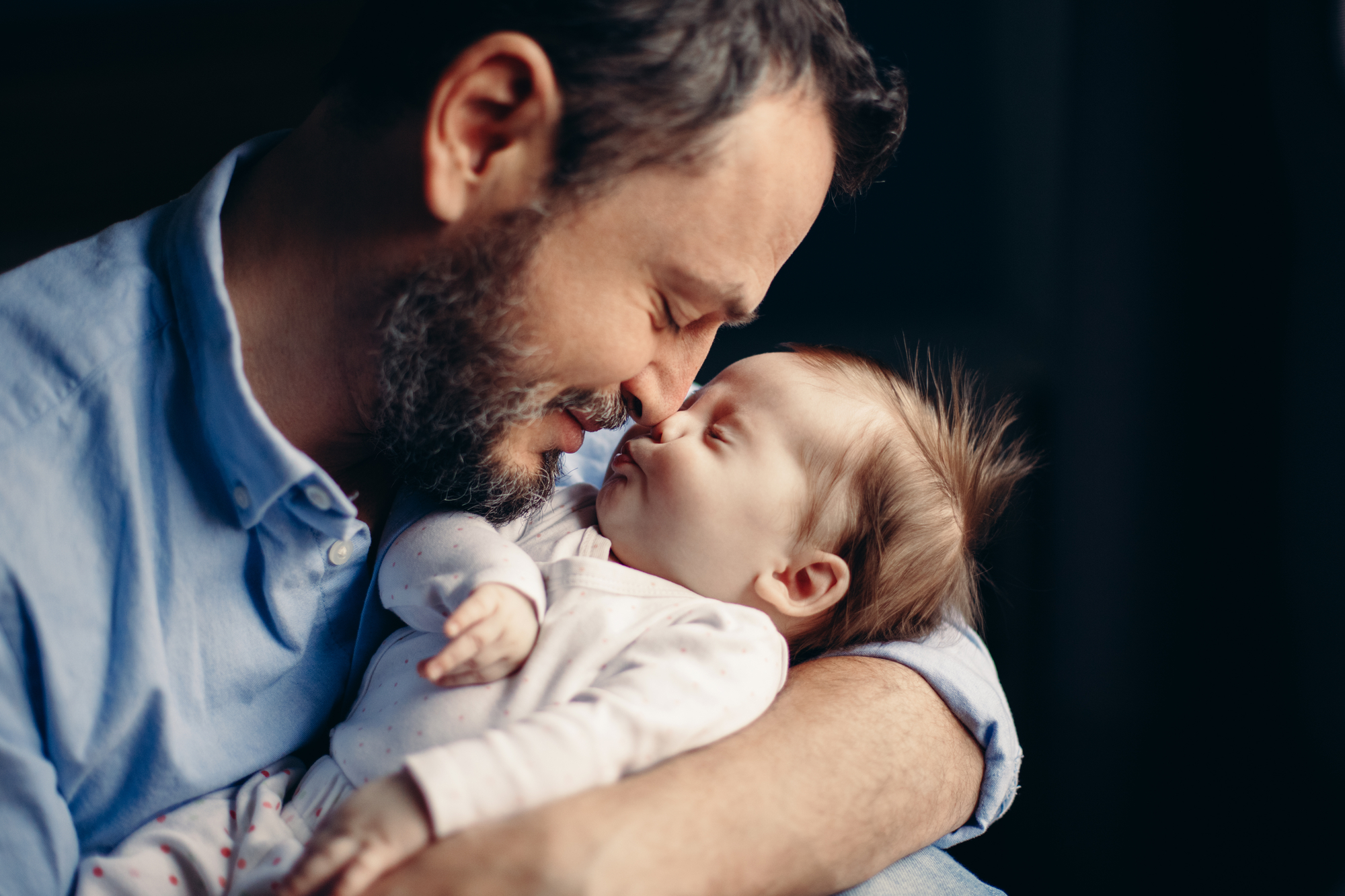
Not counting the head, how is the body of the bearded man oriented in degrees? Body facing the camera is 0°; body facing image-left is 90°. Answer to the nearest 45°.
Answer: approximately 270°

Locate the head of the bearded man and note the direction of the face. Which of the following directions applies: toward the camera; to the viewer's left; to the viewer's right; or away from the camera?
to the viewer's right
